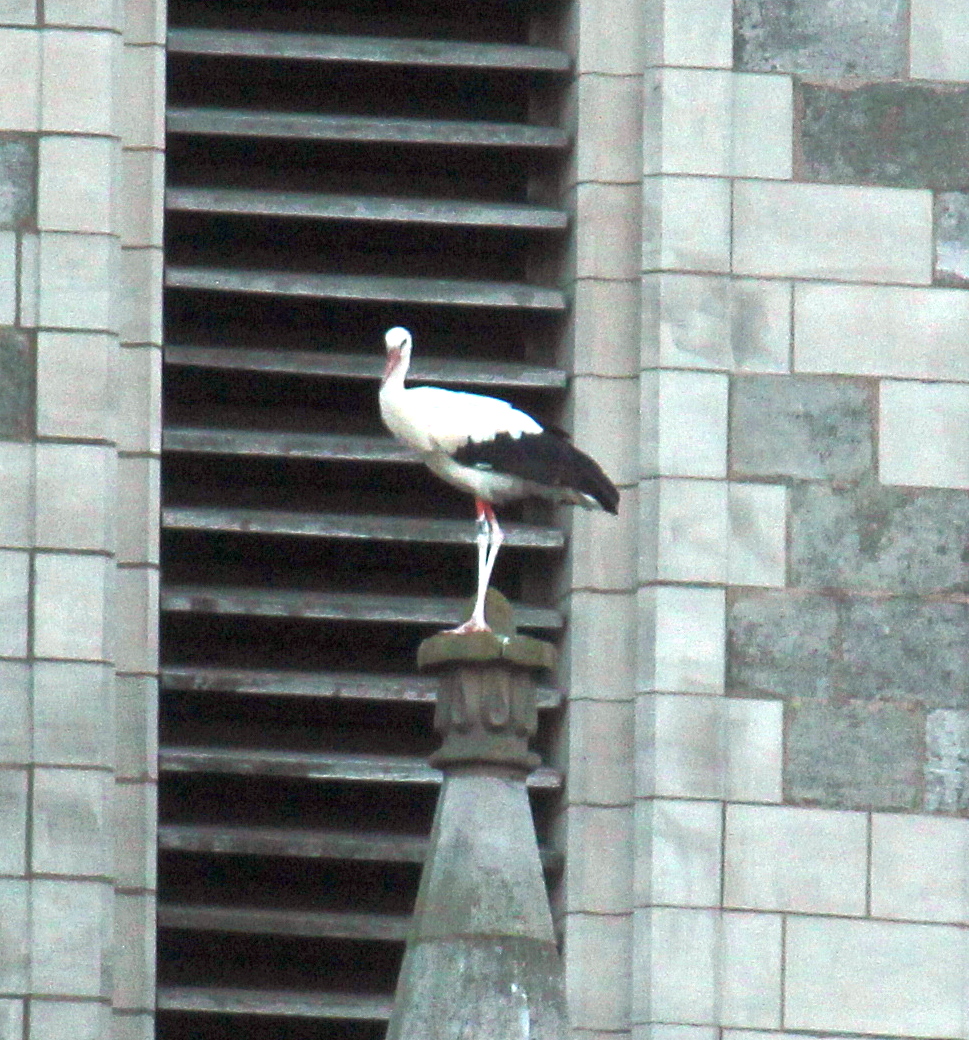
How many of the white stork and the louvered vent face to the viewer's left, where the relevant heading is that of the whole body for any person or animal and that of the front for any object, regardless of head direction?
1

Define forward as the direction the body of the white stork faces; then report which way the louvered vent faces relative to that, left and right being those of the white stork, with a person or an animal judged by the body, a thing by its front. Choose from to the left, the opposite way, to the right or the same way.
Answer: to the left

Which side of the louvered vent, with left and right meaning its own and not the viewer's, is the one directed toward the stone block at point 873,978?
left

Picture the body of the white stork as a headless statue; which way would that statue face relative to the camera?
to the viewer's left

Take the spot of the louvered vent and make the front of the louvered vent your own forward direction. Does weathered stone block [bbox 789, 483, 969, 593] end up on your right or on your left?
on your left
